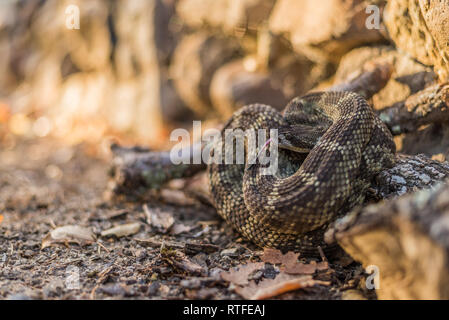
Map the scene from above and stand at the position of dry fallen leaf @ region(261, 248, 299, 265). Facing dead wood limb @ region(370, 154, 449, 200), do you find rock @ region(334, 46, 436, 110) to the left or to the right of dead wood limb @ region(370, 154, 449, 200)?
left
